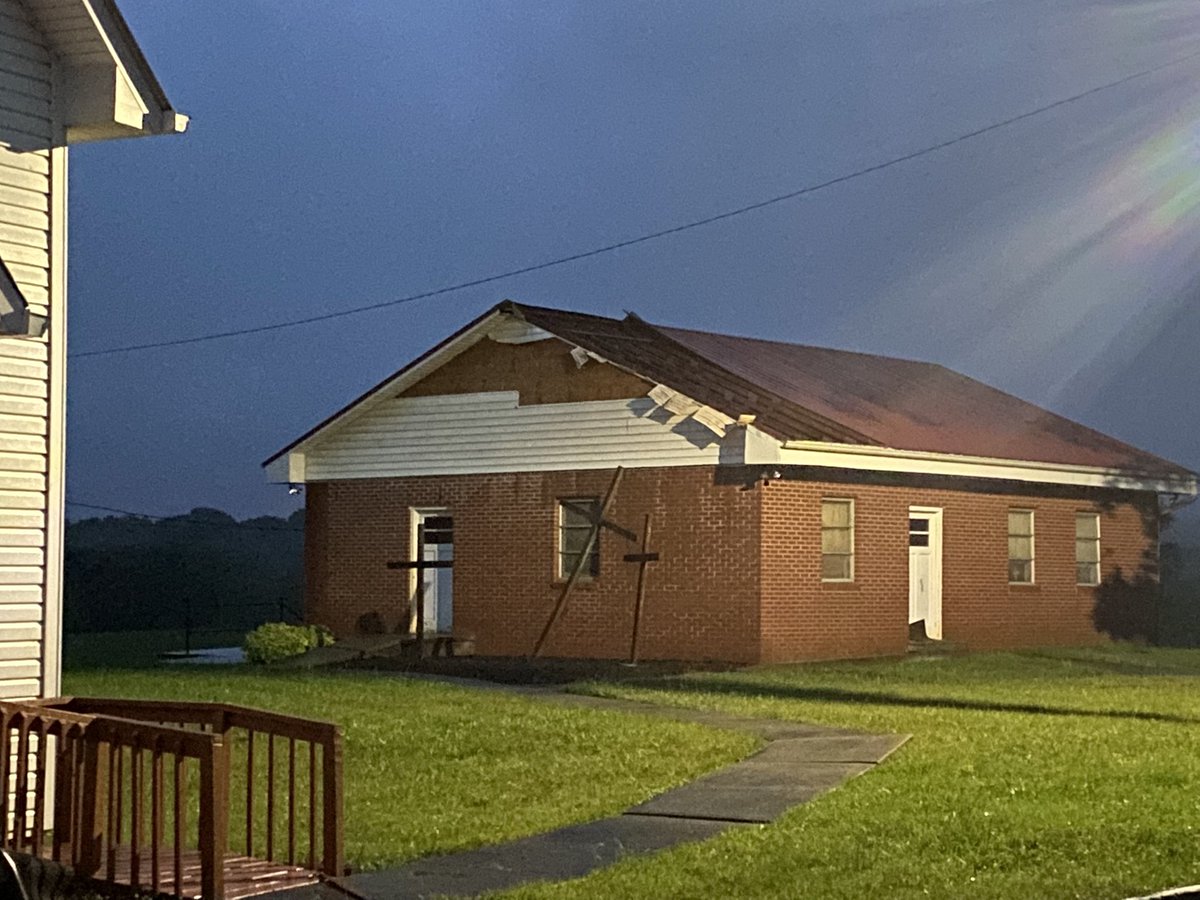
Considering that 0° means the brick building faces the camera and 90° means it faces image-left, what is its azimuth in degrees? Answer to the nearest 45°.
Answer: approximately 45°

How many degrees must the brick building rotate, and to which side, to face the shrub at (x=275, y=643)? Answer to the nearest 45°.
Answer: approximately 45° to its right

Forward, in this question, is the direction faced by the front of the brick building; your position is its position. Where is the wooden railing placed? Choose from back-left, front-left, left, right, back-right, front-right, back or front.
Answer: front-left

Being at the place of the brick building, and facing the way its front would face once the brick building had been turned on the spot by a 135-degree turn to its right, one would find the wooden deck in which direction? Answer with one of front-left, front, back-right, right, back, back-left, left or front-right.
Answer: back

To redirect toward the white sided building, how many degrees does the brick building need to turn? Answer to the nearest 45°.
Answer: approximately 45° to its left
